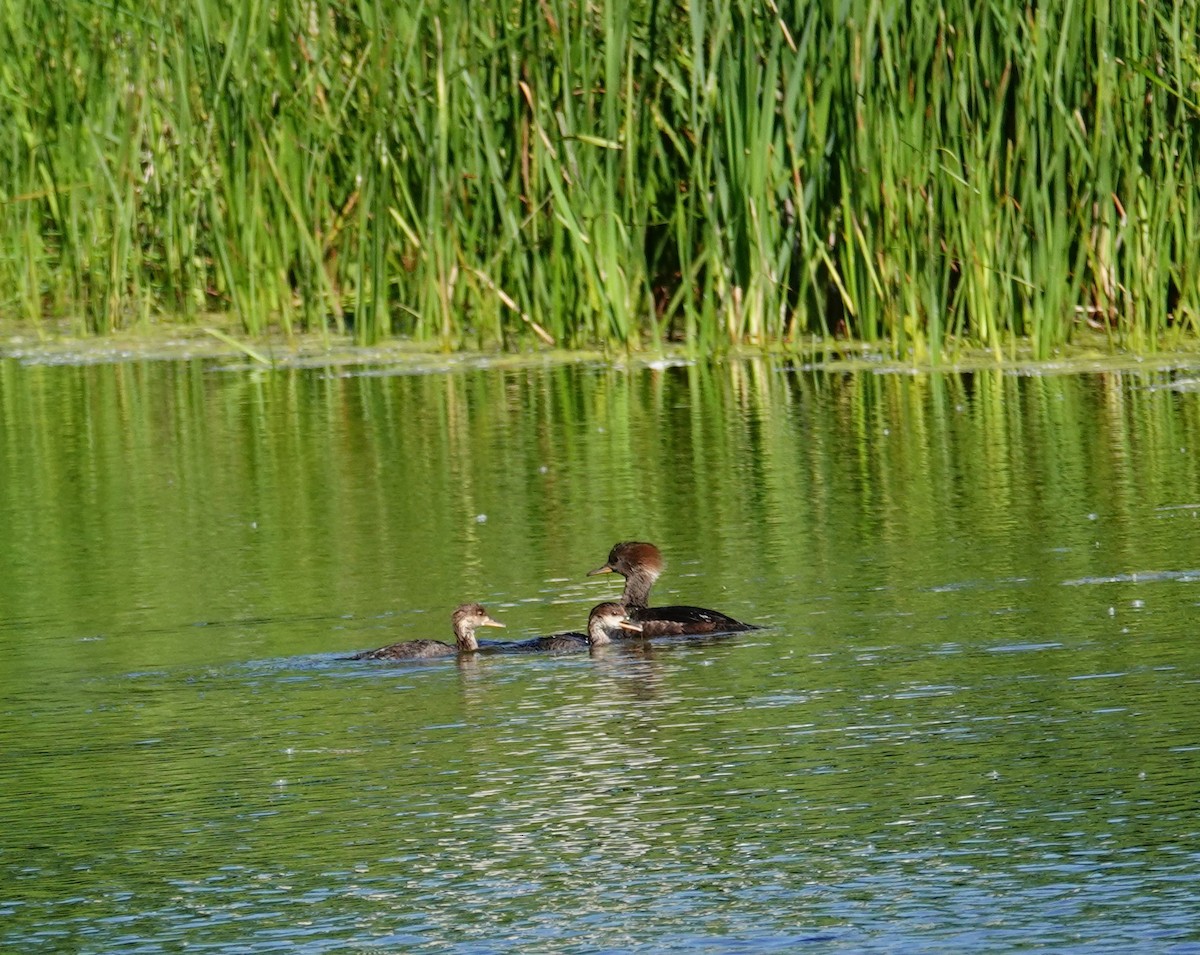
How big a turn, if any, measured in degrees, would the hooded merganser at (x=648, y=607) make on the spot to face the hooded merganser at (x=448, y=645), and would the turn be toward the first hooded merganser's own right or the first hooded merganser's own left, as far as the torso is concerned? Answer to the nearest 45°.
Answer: approximately 45° to the first hooded merganser's own left

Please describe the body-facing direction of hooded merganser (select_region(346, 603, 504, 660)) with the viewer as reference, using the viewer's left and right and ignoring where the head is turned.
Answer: facing to the right of the viewer

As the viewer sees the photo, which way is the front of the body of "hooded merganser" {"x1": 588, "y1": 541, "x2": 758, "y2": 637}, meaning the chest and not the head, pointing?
to the viewer's left
